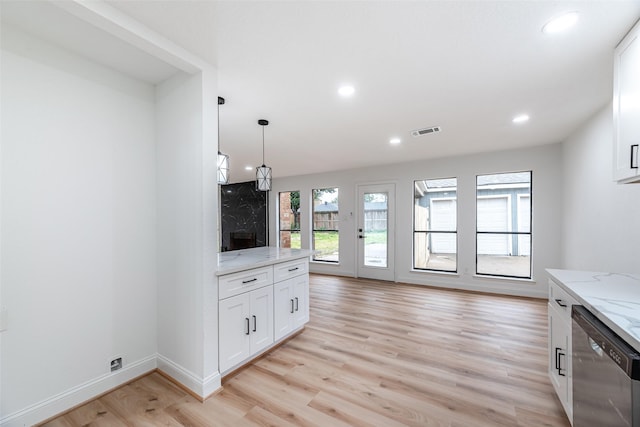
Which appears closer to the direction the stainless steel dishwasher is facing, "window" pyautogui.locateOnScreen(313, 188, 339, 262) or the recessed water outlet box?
the recessed water outlet box

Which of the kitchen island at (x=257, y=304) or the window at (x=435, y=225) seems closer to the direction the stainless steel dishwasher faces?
the kitchen island

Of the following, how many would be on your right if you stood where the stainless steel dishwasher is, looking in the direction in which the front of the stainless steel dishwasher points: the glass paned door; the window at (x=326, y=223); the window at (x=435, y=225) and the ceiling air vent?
4

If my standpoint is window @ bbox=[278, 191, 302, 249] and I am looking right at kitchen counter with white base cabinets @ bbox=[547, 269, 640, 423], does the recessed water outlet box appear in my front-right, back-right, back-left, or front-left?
front-right

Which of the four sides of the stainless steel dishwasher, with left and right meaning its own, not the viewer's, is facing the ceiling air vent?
right

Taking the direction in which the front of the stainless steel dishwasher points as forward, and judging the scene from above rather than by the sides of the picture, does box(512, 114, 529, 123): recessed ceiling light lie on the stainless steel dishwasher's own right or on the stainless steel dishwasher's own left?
on the stainless steel dishwasher's own right

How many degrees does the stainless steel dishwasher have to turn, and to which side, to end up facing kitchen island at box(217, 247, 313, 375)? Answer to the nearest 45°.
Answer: approximately 45° to its right

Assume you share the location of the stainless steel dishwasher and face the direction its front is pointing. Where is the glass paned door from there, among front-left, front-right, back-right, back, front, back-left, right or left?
right

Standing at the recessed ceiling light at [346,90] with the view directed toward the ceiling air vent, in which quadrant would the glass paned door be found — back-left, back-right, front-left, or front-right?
front-left

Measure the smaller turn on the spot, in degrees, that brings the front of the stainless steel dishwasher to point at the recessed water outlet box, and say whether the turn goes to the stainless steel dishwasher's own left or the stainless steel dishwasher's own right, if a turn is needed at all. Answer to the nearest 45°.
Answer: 0° — it already faces it

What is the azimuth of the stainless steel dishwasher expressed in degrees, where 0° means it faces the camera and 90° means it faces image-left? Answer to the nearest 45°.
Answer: approximately 45°
